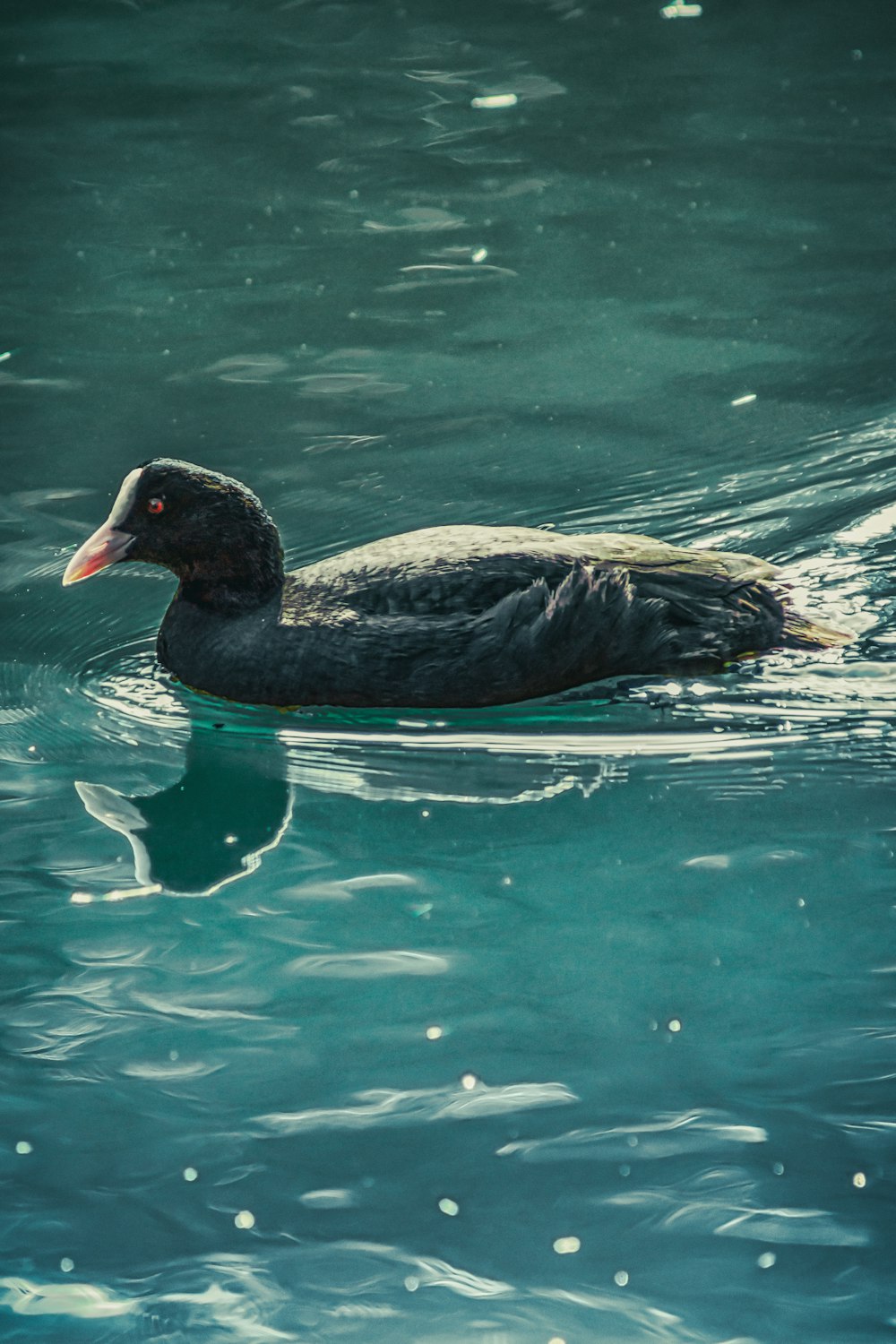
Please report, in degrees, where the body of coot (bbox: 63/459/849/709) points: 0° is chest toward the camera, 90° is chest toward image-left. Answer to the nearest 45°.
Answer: approximately 90°
